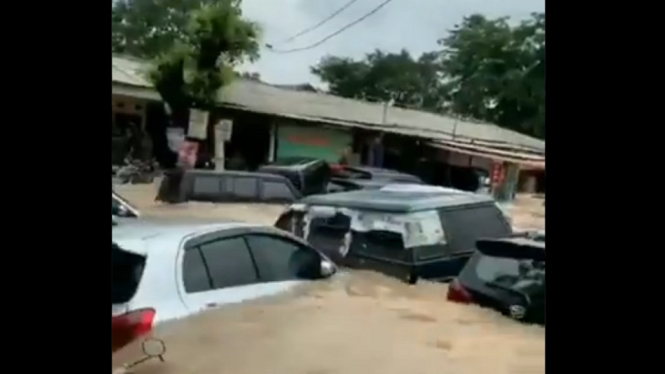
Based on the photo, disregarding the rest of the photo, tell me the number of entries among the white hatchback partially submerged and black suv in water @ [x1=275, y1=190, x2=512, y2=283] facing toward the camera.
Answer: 0

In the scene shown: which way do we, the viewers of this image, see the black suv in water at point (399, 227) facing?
facing away from the viewer and to the left of the viewer

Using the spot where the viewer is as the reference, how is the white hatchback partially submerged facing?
facing away from the viewer and to the right of the viewer

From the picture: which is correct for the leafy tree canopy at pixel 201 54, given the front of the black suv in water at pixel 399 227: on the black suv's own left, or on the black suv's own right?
on the black suv's own left
